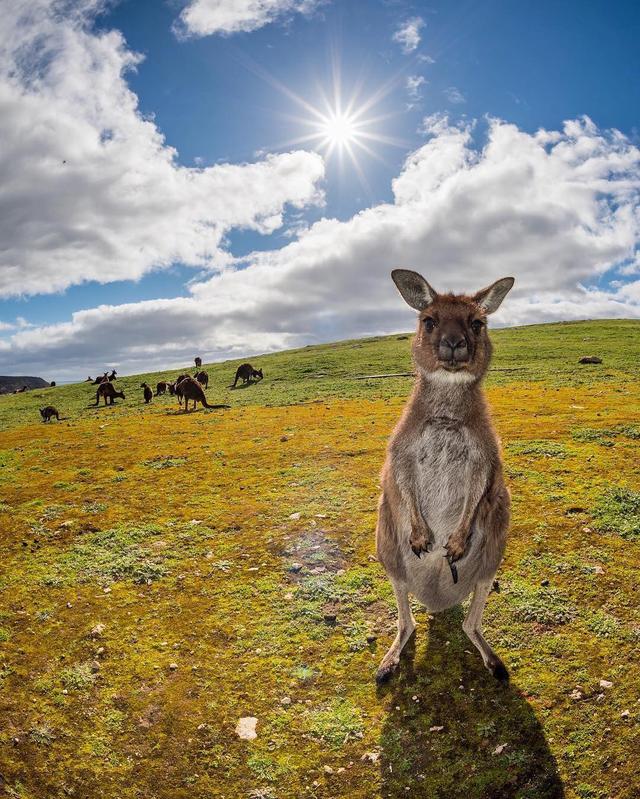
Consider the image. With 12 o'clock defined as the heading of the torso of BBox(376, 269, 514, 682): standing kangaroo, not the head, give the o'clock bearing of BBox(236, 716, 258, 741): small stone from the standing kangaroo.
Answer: The small stone is roughly at 2 o'clock from the standing kangaroo.

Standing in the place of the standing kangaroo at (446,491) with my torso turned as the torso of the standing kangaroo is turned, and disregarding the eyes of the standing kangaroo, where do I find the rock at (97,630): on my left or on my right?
on my right

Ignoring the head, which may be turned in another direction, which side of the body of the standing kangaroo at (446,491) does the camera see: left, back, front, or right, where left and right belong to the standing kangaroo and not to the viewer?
front
